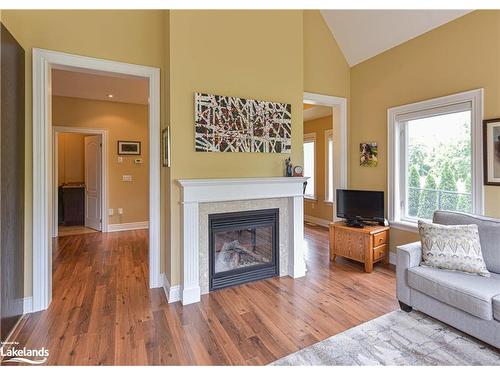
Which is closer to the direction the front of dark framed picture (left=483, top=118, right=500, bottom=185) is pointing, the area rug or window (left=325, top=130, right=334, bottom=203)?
the area rug

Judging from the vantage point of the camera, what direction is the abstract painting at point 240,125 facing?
facing the viewer and to the right of the viewer

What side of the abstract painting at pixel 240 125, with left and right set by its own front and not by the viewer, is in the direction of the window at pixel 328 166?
left

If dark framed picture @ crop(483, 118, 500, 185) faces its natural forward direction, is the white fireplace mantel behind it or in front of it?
in front

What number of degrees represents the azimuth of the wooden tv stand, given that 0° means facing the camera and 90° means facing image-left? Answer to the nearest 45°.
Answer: approximately 315°

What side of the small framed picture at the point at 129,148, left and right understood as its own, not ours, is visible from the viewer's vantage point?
front

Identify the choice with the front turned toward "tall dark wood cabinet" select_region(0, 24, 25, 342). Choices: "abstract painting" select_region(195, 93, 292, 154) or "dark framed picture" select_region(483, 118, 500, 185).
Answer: the dark framed picture

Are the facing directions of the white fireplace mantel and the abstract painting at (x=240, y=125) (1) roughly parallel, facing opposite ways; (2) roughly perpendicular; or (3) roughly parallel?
roughly parallel

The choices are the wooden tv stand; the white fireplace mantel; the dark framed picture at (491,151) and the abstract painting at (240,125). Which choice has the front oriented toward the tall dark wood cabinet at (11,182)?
the dark framed picture

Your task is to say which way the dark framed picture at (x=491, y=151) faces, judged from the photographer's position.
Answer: facing the viewer and to the left of the viewer

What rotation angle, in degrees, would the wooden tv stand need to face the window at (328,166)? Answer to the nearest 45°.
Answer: approximately 135° to its left

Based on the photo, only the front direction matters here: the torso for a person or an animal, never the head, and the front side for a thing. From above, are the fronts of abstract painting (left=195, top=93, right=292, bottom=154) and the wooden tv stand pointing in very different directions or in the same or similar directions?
same or similar directions

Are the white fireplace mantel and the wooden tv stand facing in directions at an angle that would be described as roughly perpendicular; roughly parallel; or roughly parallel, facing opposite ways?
roughly parallel

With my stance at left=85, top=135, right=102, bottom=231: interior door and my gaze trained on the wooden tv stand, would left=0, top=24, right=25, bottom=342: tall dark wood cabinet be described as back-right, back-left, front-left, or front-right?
front-right

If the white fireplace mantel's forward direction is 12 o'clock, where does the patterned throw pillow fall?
The patterned throw pillow is roughly at 11 o'clock from the white fireplace mantel.

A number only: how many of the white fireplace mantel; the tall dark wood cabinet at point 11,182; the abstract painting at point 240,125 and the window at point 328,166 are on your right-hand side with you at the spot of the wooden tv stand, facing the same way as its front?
3

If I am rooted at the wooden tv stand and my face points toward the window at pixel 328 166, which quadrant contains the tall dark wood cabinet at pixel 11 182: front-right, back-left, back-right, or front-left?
back-left

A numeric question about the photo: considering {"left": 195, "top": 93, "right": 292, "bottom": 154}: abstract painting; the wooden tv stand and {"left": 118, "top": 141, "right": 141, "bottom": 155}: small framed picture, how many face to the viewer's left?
0
